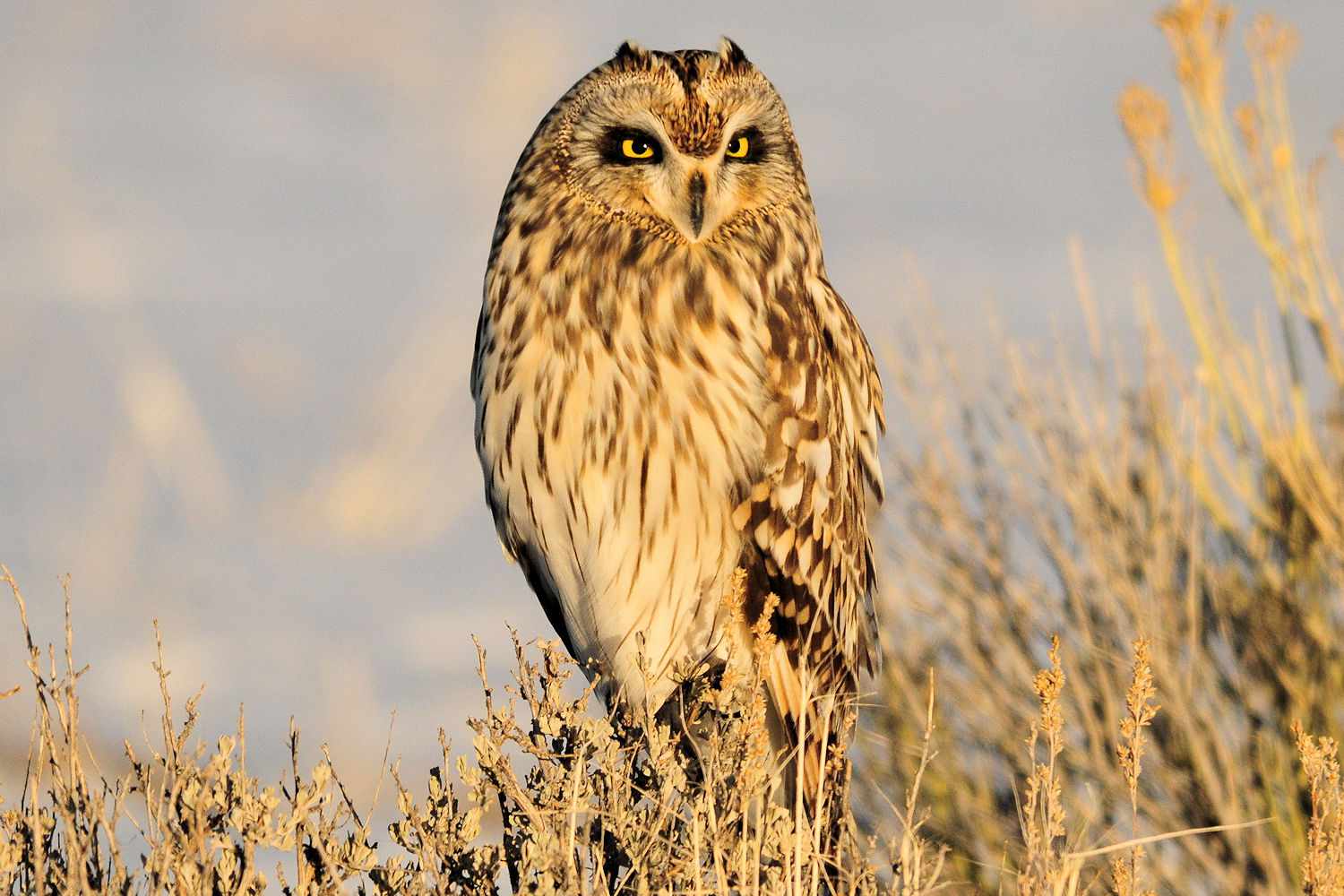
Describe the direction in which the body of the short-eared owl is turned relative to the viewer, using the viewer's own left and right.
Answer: facing the viewer and to the left of the viewer
